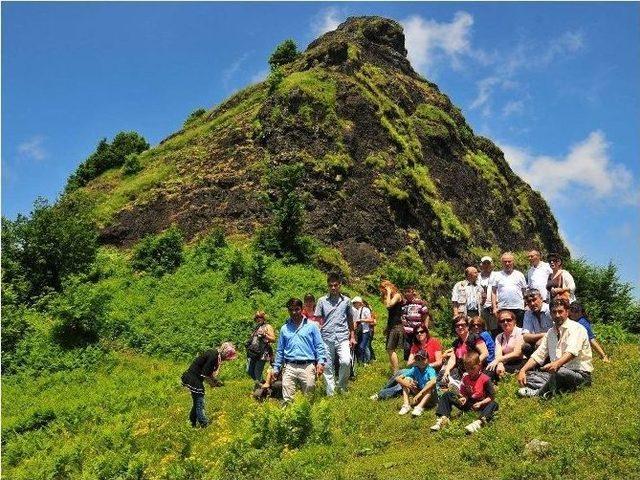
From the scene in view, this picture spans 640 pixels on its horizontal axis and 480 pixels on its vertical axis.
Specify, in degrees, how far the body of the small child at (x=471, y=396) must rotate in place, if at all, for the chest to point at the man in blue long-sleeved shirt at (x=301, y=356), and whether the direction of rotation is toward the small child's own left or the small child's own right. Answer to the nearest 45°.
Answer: approximately 90° to the small child's own right

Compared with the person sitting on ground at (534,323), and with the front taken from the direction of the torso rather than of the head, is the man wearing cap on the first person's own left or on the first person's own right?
on the first person's own right

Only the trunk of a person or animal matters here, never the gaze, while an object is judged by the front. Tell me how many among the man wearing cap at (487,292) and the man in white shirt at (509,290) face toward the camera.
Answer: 2

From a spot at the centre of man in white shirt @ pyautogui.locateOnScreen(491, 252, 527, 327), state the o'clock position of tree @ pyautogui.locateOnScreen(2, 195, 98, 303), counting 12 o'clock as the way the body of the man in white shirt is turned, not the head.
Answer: The tree is roughly at 4 o'clock from the man in white shirt.

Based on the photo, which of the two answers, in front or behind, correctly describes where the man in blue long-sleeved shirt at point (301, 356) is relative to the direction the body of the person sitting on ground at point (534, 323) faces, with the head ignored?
in front

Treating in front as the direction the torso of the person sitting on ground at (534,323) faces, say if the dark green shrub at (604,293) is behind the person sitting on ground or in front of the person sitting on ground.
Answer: behind

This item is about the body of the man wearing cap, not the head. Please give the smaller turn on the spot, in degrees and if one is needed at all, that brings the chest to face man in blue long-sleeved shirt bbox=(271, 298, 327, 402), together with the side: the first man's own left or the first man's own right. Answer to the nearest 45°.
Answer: approximately 45° to the first man's own right

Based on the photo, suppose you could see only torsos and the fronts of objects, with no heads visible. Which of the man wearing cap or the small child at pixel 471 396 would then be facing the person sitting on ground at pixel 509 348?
the man wearing cap

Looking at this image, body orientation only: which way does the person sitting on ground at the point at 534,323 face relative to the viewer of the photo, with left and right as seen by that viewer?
facing the viewer and to the left of the viewer

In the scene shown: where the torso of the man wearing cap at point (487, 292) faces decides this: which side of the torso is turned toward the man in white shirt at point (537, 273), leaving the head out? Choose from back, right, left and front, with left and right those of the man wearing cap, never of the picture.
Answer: left

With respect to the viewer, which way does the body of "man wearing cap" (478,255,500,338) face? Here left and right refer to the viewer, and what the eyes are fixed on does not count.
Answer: facing the viewer

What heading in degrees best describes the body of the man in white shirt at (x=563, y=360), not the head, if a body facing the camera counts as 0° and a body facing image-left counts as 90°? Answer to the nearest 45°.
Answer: approximately 45°

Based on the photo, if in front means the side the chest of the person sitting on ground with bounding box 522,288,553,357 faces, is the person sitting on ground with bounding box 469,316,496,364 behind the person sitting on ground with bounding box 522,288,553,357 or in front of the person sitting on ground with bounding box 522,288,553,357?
in front
